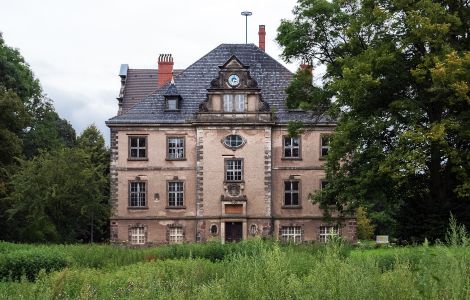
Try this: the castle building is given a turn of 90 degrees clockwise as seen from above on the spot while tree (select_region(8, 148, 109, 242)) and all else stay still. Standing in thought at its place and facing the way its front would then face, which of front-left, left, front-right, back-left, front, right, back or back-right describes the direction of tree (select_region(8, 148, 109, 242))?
front-left

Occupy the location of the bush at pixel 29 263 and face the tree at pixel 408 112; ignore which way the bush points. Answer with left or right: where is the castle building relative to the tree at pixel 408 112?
left

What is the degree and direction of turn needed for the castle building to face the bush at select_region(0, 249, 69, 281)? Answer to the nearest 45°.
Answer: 0° — it already faces it

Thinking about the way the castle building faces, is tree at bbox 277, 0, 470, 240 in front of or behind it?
in front

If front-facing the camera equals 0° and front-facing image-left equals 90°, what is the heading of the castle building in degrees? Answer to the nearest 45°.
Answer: approximately 0°
